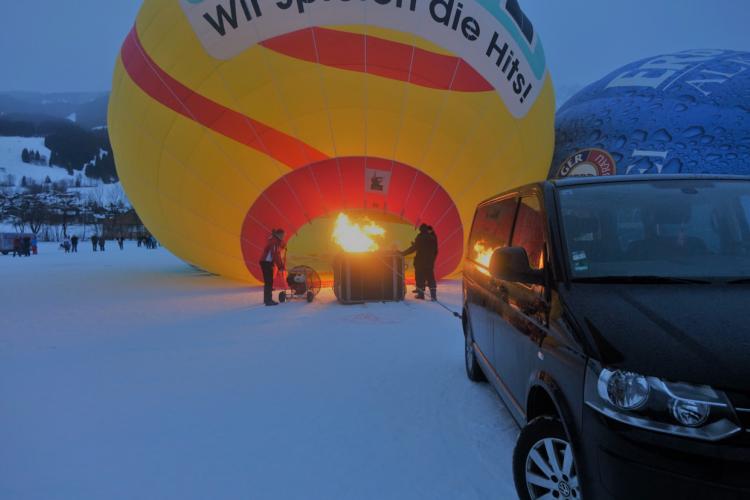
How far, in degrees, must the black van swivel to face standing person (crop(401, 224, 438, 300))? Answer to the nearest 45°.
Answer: approximately 180°

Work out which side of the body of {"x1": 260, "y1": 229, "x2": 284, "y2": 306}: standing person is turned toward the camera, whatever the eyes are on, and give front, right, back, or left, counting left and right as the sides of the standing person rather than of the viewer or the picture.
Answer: right

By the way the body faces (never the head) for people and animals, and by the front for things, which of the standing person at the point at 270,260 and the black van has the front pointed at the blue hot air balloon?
the standing person

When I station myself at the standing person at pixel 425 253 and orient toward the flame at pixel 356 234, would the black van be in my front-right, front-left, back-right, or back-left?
back-left

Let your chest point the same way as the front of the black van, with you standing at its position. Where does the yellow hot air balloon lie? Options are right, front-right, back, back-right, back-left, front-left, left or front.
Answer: back

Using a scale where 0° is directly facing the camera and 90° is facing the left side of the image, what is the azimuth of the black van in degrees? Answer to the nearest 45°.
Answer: approximately 315°

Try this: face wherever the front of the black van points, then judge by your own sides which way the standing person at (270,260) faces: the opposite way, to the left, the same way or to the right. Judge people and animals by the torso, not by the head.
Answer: to the left

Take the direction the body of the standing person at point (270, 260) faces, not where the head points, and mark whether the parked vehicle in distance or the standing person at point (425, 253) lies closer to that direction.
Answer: the standing person
